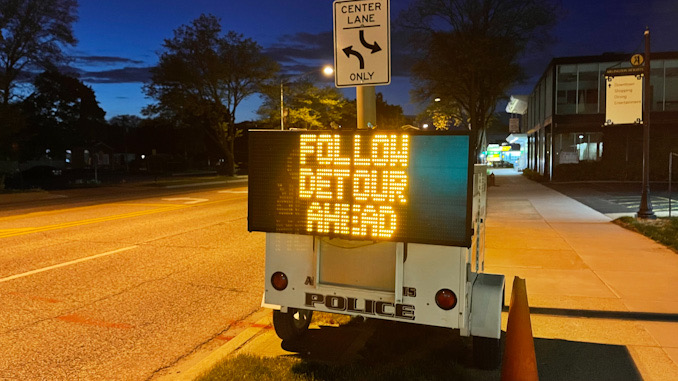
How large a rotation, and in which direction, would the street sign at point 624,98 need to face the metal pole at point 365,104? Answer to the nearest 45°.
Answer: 0° — it already faces it

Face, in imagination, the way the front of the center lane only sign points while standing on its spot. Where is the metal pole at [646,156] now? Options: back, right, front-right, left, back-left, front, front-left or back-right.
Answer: back-left

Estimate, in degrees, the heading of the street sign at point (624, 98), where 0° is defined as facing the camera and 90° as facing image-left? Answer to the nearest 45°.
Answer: approximately 0°

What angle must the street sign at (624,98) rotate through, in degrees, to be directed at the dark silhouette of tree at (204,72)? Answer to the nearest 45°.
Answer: approximately 135° to its right

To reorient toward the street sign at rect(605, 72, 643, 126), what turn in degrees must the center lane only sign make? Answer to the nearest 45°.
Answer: approximately 135° to its left

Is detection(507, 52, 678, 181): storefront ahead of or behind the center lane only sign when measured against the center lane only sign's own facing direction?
behind

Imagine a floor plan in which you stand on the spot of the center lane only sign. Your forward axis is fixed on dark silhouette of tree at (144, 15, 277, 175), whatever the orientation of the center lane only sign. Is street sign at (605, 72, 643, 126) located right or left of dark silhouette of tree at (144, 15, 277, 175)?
right

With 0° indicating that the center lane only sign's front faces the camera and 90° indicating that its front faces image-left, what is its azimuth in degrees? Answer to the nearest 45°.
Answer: approximately 0°

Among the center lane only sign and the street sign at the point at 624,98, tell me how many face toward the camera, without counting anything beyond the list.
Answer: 2

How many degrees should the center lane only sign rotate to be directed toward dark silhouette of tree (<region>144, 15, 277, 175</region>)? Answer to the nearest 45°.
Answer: approximately 180°
